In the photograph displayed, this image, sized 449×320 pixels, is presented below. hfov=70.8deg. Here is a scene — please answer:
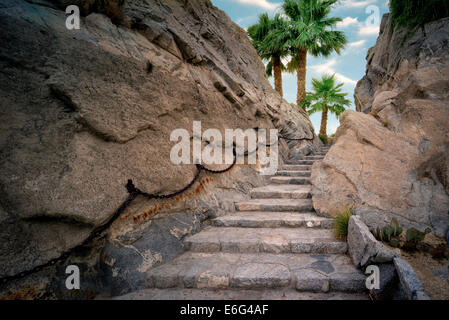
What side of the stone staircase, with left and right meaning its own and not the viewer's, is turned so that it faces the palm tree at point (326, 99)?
back

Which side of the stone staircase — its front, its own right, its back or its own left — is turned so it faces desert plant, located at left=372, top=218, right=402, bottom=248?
left

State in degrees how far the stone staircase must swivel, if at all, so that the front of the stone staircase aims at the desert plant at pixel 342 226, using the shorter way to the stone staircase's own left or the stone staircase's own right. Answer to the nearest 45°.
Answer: approximately 135° to the stone staircase's own left

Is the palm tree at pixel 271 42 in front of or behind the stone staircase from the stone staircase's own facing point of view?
behind

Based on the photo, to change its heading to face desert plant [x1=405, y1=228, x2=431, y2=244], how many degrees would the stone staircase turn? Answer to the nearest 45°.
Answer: approximately 90° to its left

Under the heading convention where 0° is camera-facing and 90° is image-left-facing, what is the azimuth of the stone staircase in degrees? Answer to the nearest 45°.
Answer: approximately 0°

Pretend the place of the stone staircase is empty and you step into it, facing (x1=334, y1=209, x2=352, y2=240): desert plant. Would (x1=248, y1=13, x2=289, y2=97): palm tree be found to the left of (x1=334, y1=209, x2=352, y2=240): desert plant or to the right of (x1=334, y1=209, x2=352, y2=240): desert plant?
left

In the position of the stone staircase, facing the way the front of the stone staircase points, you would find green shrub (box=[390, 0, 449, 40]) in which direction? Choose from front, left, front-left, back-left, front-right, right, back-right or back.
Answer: back-left
